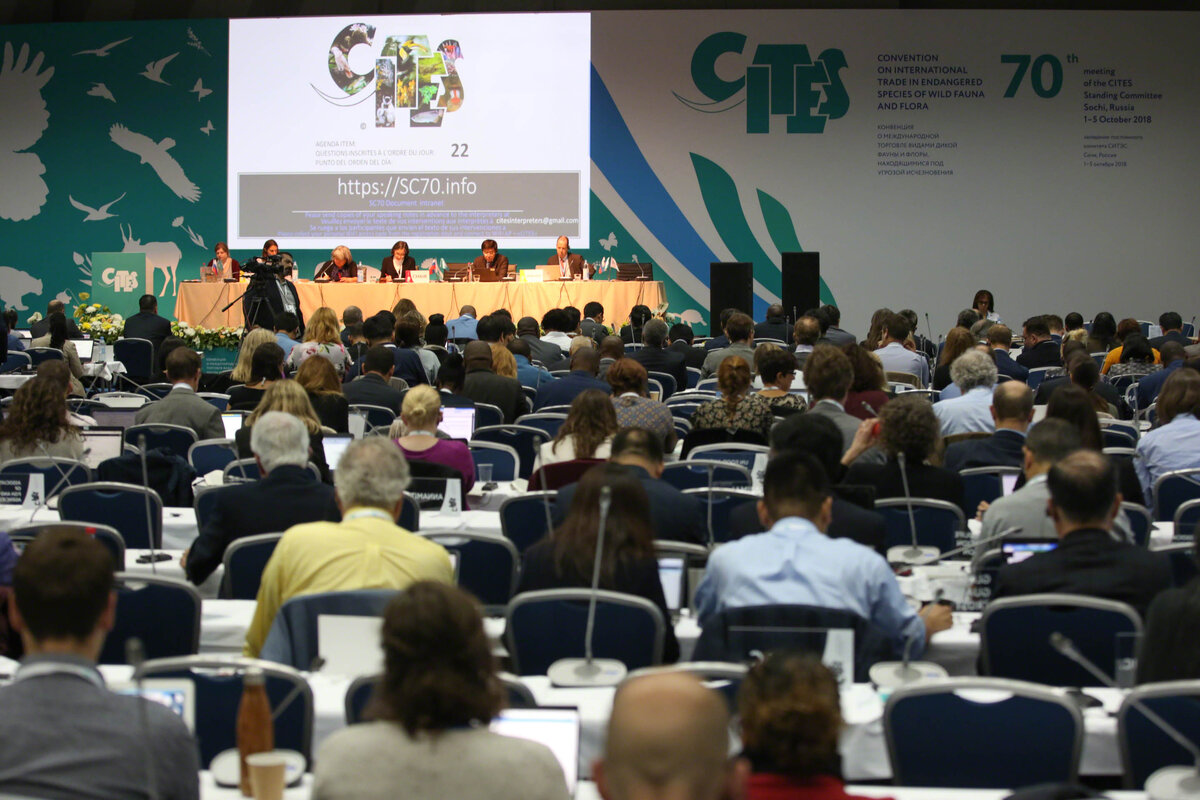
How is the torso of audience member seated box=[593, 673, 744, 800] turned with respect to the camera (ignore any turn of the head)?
away from the camera

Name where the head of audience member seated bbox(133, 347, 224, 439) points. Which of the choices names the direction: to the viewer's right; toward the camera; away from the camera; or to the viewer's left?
away from the camera

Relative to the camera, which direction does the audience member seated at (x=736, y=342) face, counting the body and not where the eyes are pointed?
away from the camera

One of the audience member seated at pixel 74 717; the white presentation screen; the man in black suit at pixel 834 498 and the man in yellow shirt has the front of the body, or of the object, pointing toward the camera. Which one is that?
the white presentation screen

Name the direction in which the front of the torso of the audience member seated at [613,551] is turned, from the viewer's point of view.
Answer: away from the camera

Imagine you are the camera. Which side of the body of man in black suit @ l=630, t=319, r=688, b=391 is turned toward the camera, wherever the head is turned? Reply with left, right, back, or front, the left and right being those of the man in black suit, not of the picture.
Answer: back

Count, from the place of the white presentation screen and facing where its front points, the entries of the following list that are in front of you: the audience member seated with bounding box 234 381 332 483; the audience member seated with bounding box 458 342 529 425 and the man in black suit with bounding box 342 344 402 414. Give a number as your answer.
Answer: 3

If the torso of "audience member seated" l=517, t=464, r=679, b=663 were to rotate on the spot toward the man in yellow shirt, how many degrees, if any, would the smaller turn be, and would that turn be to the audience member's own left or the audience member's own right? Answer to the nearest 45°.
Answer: approximately 90° to the audience member's own left

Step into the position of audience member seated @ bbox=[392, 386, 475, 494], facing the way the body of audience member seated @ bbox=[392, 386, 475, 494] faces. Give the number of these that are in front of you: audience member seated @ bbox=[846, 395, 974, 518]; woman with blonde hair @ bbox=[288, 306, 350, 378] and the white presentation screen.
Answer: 2

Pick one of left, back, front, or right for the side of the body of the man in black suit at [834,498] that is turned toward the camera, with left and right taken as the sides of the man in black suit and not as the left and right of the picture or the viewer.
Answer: back

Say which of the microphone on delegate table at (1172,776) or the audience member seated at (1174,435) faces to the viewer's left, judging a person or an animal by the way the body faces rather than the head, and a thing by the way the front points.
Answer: the microphone on delegate table

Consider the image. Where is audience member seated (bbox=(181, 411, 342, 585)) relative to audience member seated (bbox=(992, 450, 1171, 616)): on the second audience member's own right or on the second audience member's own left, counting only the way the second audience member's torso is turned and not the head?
on the second audience member's own left

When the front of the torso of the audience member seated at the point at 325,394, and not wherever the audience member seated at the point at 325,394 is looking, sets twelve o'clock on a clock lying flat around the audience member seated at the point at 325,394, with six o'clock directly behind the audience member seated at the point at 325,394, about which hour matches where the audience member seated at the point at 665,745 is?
the audience member seated at the point at 665,745 is roughly at 6 o'clock from the audience member seated at the point at 325,394.

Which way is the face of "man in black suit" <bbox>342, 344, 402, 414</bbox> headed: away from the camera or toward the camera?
away from the camera

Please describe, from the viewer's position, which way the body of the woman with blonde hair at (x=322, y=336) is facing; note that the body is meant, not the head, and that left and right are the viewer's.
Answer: facing away from the viewer

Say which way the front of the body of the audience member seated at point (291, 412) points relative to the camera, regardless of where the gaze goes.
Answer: away from the camera

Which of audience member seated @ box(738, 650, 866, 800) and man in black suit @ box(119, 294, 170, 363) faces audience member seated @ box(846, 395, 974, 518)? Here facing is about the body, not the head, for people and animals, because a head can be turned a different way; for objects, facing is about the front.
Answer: audience member seated @ box(738, 650, 866, 800)

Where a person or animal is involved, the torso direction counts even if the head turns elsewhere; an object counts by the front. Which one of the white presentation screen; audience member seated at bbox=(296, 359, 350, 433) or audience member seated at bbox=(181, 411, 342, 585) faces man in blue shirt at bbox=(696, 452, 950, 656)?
the white presentation screen

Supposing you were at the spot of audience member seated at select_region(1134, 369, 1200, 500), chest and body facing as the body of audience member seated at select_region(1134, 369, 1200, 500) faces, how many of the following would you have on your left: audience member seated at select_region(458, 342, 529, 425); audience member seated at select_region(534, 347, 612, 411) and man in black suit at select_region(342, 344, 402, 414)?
3
